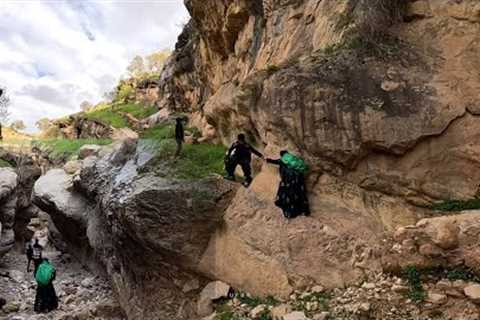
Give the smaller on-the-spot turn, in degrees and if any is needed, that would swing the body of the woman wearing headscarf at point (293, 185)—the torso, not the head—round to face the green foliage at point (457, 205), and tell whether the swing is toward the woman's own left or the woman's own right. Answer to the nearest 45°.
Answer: approximately 135° to the woman's own right

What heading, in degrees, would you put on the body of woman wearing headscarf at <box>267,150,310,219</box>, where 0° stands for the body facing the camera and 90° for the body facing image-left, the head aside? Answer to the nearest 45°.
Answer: approximately 135°

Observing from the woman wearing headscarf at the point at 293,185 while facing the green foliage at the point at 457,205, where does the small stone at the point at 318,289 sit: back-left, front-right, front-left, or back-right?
front-right

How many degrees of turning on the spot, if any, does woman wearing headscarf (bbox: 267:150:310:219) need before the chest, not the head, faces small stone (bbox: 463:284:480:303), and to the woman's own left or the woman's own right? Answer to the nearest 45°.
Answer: approximately 180°
